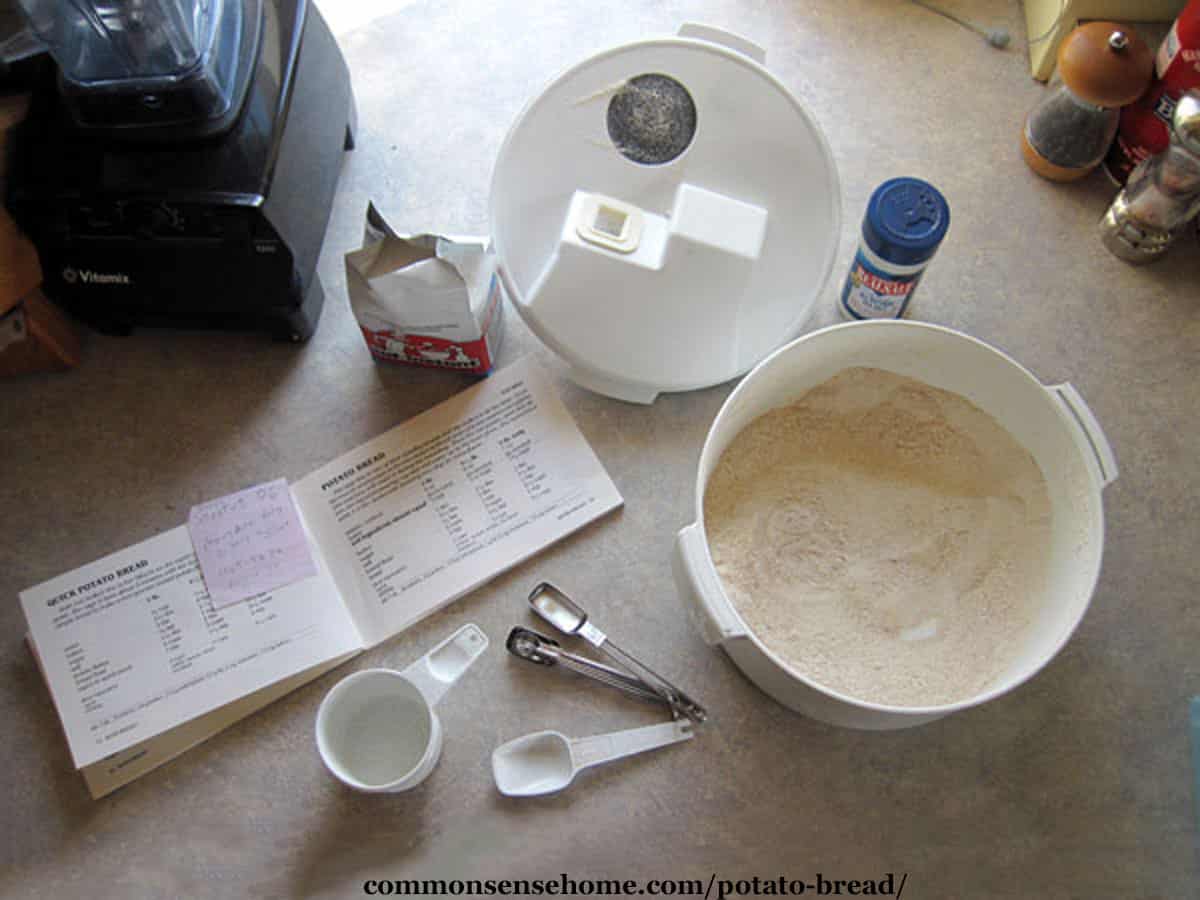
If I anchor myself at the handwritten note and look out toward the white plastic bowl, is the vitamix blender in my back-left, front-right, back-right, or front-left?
back-left

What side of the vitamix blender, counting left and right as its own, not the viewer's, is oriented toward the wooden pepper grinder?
left

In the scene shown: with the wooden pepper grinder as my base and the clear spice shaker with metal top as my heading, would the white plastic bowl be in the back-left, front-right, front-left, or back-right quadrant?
front-right

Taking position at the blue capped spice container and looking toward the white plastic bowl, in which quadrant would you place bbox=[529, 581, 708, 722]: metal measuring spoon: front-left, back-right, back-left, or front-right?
front-right

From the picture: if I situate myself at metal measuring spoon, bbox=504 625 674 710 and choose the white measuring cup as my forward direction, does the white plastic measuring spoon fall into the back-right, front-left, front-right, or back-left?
front-left

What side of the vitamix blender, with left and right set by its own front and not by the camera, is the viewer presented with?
front

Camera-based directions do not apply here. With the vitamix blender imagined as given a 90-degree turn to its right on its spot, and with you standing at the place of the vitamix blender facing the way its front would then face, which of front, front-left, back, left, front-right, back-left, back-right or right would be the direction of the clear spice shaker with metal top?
back
